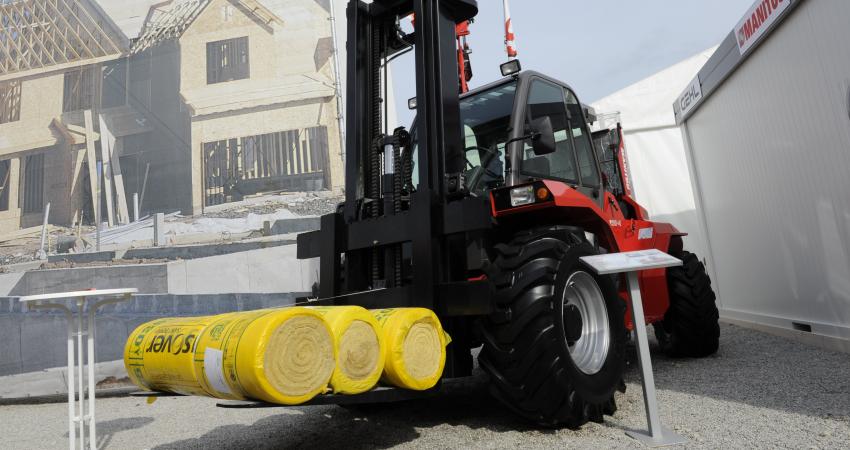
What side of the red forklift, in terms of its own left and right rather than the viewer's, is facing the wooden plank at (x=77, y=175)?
right

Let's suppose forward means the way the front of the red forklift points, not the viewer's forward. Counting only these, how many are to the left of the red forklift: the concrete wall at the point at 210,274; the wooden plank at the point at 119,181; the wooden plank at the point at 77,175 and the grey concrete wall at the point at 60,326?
0

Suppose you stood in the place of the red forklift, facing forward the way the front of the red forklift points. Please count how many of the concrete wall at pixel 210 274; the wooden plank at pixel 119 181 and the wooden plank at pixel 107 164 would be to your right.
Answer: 3

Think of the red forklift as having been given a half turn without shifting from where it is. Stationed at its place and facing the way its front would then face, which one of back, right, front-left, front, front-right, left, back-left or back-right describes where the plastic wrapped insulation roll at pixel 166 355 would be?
back

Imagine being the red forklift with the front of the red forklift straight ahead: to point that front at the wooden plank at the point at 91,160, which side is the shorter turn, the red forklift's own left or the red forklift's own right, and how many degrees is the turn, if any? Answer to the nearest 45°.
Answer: approximately 90° to the red forklift's own right

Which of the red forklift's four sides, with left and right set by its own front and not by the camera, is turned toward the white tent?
back

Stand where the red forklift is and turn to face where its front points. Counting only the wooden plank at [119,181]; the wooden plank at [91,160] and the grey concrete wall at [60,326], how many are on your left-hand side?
0

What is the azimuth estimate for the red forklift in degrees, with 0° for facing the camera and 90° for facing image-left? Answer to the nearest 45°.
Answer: approximately 45°

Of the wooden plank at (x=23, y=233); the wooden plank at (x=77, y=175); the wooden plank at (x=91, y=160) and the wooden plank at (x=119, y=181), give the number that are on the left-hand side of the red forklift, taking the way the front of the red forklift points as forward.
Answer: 0

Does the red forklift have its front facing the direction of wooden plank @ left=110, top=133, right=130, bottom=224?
no

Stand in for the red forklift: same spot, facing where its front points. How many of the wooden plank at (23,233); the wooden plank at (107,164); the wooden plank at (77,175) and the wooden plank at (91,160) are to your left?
0
